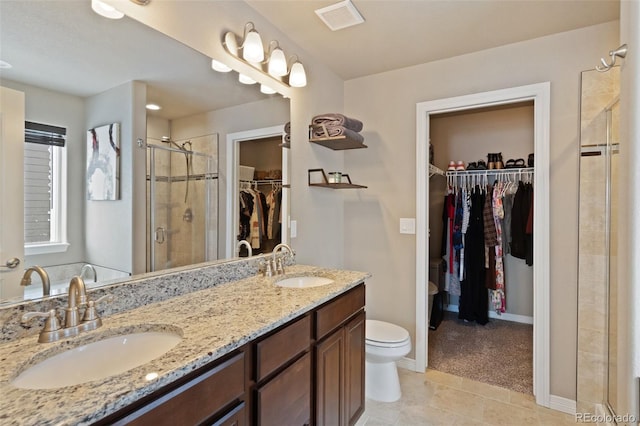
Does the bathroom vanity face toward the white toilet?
no

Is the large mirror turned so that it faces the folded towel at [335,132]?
no

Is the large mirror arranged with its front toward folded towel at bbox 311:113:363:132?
no

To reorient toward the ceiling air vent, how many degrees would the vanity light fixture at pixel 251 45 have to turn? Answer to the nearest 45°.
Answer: approximately 45° to its left

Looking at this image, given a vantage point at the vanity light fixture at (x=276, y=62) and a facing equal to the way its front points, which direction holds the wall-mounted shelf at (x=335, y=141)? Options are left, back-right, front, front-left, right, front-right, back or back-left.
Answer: left

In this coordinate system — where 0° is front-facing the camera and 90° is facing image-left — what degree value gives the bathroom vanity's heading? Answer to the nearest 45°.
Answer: approximately 315°

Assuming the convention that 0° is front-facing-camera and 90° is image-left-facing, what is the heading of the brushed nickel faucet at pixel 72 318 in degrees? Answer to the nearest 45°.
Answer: approximately 315°

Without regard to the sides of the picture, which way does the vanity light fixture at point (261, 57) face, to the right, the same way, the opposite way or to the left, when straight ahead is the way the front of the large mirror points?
the same way

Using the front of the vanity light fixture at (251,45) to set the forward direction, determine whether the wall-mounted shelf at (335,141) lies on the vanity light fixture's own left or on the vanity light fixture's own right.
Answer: on the vanity light fixture's own left

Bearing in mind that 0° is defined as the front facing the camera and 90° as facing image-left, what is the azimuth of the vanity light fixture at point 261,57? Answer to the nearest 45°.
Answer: approximately 315°

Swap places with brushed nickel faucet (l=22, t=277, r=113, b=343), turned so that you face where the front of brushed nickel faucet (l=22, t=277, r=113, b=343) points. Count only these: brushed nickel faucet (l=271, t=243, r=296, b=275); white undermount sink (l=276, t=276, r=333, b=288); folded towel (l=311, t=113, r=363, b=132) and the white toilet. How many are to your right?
0
